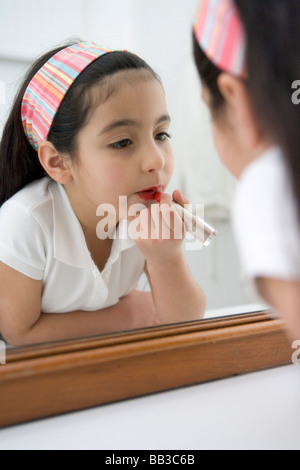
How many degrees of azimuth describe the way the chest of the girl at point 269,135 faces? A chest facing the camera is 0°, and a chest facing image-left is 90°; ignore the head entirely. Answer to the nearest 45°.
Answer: approximately 135°

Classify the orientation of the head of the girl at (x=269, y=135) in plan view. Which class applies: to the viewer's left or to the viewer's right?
to the viewer's left

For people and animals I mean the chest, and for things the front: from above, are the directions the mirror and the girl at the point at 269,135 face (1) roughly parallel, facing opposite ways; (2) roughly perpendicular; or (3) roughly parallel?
roughly parallel, facing opposite ways

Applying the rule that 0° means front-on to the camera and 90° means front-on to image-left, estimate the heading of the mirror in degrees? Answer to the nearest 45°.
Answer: approximately 315°
